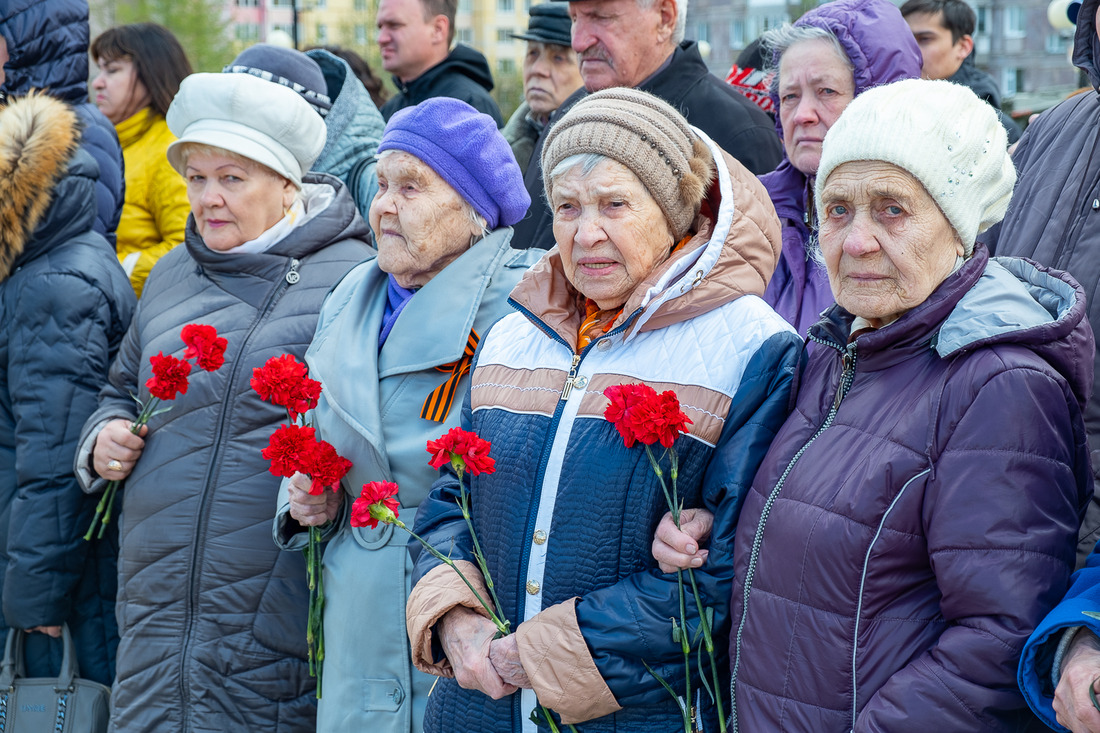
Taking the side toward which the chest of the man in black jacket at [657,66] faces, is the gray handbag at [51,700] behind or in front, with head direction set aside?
in front

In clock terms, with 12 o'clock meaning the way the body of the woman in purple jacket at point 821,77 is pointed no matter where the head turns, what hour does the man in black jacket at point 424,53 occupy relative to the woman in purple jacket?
The man in black jacket is roughly at 3 o'clock from the woman in purple jacket.

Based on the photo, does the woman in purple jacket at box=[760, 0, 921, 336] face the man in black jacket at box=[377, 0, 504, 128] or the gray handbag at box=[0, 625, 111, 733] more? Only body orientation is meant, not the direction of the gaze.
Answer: the gray handbag

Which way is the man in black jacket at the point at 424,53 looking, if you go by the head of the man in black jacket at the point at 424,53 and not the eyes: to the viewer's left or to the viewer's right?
to the viewer's left

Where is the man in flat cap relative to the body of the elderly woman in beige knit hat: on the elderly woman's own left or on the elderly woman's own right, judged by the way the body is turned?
on the elderly woman's own right

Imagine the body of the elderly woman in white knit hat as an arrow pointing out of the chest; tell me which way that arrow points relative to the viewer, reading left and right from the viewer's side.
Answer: facing the viewer and to the left of the viewer

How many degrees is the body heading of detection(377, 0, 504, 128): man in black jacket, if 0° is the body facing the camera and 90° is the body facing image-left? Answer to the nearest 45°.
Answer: approximately 45°

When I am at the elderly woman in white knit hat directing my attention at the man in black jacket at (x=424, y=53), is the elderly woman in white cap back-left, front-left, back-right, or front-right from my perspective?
front-left

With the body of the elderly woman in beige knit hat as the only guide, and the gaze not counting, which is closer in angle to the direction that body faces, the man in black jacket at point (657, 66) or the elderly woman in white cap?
the elderly woman in white cap

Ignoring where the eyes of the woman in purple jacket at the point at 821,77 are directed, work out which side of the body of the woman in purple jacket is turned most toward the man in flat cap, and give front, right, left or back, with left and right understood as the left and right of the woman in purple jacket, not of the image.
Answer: right

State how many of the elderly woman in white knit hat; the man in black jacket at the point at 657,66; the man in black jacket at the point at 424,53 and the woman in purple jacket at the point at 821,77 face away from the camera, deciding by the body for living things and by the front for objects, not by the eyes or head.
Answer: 0

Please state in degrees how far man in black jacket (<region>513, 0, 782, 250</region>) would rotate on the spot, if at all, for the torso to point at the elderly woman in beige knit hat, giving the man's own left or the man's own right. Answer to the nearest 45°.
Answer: approximately 45° to the man's own left
